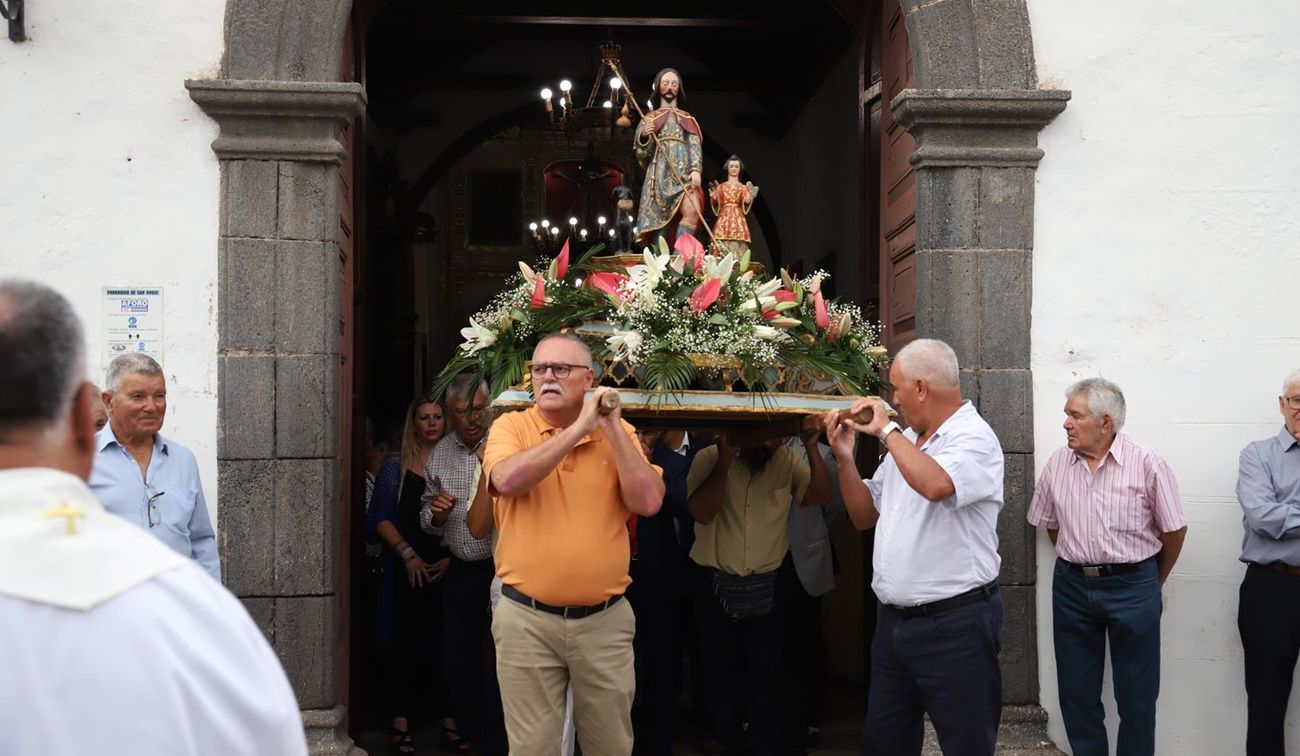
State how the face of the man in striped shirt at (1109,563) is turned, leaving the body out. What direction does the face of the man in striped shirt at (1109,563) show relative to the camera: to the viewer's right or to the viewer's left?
to the viewer's left

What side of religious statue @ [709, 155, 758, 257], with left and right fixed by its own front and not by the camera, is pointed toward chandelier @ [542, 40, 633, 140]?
back

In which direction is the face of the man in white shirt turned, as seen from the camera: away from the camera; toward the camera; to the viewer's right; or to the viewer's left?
to the viewer's left

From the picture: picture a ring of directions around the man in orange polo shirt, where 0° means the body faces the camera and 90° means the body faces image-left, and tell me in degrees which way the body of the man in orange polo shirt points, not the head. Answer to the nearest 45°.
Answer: approximately 0°
